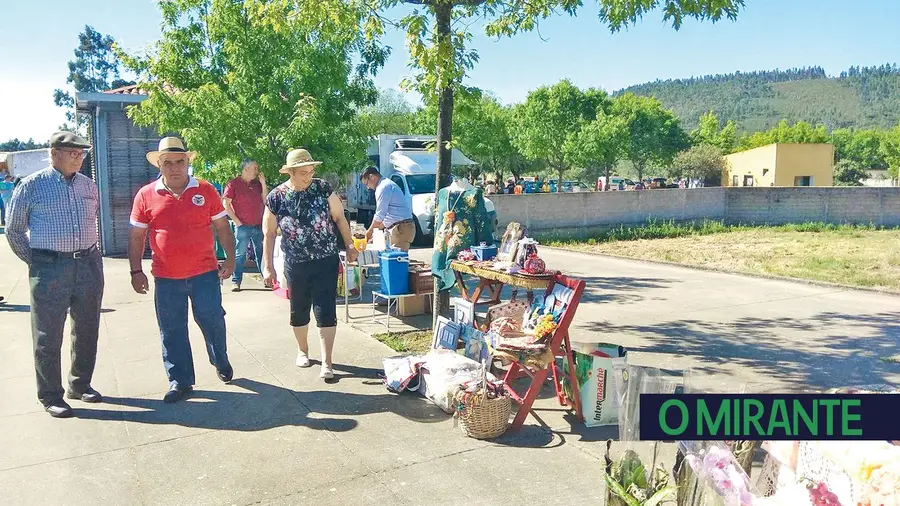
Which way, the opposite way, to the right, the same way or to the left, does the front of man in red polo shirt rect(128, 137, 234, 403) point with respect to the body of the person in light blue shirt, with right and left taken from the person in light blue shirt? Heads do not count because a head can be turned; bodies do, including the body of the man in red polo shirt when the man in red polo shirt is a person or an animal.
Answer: to the left

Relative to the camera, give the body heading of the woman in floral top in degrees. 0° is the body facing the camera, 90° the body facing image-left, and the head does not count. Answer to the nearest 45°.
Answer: approximately 0°

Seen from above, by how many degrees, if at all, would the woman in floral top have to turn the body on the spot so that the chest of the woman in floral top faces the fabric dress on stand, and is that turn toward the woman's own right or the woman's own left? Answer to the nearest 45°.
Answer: approximately 135° to the woman's own left

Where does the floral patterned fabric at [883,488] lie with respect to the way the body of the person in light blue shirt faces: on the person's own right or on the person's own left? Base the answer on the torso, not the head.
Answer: on the person's own left

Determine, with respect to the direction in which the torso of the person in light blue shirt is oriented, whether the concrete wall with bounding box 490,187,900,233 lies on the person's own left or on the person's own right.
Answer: on the person's own right

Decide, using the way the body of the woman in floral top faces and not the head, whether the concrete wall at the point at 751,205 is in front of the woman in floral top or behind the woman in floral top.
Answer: behind

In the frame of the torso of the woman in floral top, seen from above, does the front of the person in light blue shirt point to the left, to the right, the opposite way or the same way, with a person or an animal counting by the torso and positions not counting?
to the right

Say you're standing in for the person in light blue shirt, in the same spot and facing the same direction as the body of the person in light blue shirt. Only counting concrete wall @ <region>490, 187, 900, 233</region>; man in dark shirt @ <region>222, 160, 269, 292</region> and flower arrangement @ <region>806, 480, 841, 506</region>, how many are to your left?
1

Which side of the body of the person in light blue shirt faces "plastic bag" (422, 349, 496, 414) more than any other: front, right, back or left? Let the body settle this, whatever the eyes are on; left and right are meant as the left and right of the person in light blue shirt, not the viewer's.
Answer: left

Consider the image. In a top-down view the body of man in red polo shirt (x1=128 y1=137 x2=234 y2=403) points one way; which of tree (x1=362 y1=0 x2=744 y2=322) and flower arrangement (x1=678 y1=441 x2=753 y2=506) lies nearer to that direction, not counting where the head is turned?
the flower arrangement

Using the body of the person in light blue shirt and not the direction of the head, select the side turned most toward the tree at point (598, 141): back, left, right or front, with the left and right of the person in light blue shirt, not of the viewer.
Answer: right

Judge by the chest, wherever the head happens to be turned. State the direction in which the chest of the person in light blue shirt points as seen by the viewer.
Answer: to the viewer's left

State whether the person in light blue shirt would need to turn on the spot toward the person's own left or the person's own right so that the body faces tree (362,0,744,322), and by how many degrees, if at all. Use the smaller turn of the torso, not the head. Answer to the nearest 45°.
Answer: approximately 90° to the person's own left
